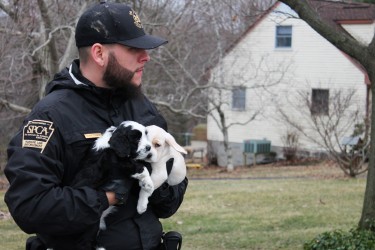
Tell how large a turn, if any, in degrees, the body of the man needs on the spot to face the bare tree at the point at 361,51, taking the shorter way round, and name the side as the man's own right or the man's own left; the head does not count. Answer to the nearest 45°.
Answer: approximately 90° to the man's own left

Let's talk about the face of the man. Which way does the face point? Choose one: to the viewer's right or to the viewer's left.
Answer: to the viewer's right

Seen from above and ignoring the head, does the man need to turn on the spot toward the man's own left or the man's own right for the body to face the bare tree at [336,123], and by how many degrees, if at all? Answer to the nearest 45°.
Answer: approximately 90° to the man's own left

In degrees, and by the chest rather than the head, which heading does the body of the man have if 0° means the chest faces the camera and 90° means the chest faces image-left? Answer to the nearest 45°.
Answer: approximately 315°

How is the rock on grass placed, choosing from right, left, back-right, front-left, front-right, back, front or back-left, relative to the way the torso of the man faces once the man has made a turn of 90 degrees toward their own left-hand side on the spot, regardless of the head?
front-left

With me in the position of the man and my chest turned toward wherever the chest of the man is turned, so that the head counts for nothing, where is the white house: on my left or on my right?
on my left

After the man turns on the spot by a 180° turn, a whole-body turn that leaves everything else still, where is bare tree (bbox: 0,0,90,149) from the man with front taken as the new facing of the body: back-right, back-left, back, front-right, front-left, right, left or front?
front-right

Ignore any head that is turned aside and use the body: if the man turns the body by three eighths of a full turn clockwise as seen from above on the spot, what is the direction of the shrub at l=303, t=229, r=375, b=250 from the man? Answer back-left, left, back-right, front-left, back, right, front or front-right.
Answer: back-right
